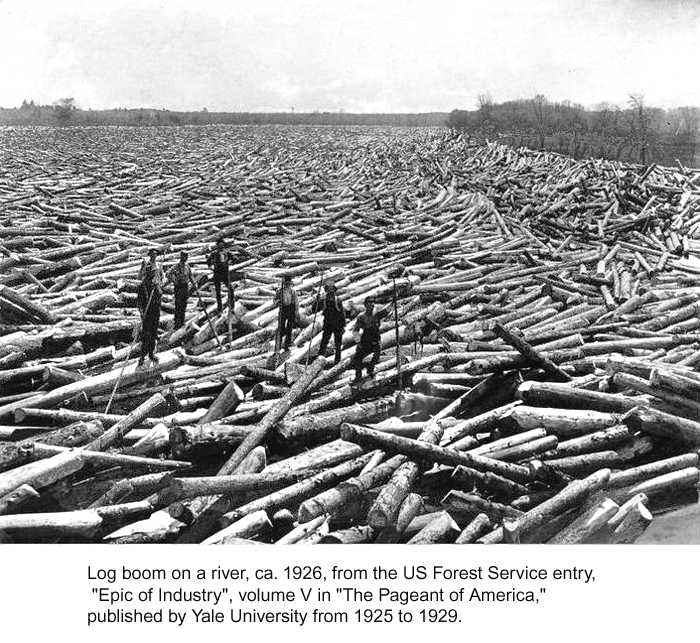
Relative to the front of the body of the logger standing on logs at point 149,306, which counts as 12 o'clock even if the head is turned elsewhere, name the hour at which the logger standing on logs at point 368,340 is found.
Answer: the logger standing on logs at point 368,340 is roughly at 10 o'clock from the logger standing on logs at point 149,306.

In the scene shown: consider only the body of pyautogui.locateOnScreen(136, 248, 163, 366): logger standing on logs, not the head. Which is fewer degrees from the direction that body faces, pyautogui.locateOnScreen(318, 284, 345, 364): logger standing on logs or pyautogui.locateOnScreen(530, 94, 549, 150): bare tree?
the logger standing on logs

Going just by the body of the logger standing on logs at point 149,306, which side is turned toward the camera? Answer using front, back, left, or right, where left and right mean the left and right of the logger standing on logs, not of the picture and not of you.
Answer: front

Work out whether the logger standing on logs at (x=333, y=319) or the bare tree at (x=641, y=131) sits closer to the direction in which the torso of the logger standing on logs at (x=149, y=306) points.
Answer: the logger standing on logs

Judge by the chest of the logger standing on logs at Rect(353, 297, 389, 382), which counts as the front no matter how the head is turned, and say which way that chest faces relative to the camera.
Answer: toward the camera

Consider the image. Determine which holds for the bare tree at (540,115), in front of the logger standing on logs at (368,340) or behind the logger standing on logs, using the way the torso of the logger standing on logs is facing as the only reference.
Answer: behind

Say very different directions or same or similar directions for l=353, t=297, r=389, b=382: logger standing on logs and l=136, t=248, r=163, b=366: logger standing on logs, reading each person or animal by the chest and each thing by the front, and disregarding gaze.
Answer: same or similar directions

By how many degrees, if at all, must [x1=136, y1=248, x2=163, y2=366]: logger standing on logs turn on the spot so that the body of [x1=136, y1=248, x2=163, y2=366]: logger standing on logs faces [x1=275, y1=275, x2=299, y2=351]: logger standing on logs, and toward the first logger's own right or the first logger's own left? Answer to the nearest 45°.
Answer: approximately 90° to the first logger's own left
